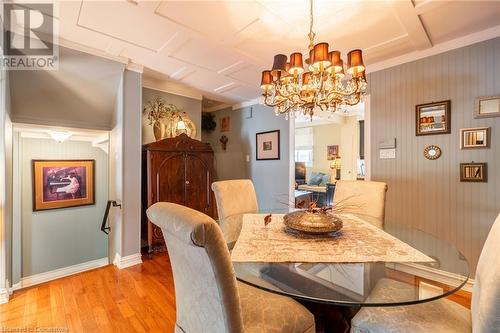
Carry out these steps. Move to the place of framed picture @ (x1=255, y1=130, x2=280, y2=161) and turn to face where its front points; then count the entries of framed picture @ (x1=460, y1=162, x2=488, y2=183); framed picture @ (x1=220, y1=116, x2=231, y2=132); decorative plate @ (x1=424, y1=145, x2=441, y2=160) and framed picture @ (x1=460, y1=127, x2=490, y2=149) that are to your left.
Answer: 3

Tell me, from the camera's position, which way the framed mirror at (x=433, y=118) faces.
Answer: facing the viewer and to the left of the viewer

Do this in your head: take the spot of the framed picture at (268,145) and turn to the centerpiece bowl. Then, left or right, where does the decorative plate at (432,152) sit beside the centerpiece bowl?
left

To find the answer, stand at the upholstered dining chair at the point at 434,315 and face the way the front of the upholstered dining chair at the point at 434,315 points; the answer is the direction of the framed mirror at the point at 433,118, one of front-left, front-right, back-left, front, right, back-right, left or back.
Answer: front-right

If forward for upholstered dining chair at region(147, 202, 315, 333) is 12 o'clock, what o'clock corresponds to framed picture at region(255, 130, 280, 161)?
The framed picture is roughly at 11 o'clock from the upholstered dining chair.

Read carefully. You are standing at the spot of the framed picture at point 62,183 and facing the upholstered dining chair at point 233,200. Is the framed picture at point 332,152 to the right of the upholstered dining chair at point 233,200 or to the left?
left

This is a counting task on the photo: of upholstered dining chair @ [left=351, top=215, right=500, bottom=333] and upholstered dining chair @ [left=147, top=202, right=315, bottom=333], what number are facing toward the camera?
0

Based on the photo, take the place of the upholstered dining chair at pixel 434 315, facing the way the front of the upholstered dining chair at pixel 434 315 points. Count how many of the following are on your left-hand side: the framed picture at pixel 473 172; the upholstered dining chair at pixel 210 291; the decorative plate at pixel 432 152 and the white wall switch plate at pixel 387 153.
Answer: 1

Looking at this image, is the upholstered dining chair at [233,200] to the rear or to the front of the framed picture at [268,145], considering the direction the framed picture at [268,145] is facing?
to the front

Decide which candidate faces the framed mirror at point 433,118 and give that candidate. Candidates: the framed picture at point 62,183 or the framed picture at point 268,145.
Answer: the framed picture at point 62,183

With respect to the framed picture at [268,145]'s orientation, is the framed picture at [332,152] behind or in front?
behind

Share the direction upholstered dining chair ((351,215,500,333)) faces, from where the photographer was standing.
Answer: facing away from the viewer and to the left of the viewer

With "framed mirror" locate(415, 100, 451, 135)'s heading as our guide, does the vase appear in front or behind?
in front

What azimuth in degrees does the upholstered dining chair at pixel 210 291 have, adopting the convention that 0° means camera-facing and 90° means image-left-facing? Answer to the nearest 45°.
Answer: approximately 225°

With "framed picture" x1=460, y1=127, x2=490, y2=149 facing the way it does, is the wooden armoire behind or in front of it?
in front
